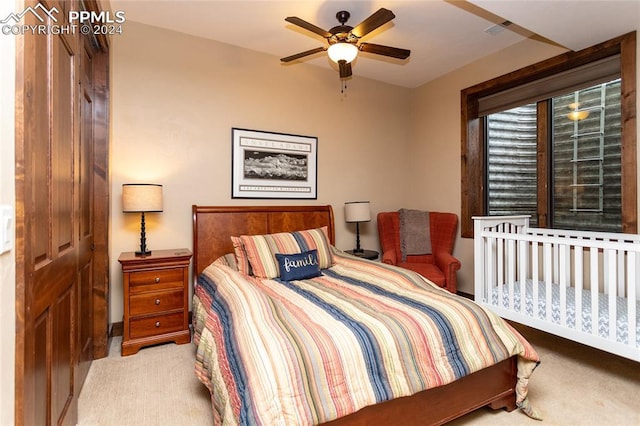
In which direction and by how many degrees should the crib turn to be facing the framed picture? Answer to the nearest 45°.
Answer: approximately 45° to its right

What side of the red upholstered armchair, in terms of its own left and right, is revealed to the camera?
front

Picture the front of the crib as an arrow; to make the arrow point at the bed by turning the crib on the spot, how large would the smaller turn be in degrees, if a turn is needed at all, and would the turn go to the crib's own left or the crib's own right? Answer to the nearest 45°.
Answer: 0° — it already faces it

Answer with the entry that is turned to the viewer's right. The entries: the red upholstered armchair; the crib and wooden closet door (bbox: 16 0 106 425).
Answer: the wooden closet door

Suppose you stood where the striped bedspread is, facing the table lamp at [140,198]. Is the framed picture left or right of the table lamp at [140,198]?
right

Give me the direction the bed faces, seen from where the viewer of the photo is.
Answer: facing the viewer and to the right of the viewer

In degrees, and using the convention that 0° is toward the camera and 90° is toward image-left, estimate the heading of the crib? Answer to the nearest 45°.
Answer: approximately 45°

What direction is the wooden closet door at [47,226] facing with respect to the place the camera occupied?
facing to the right of the viewer

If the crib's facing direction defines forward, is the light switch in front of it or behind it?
in front

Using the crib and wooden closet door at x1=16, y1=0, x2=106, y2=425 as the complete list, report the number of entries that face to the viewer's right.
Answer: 1

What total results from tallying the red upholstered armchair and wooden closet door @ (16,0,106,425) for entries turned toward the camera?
1

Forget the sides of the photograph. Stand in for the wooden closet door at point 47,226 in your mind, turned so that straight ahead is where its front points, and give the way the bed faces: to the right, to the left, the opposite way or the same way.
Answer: to the right
